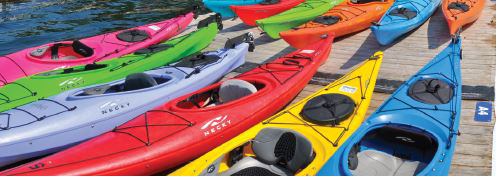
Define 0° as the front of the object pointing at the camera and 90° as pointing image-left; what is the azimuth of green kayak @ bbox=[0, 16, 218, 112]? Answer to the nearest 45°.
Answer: approximately 45°

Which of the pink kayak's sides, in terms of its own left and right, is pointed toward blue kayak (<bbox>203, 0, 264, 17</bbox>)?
back

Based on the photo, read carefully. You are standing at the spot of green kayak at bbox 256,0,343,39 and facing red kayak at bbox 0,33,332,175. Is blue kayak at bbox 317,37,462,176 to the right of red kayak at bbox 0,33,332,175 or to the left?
left

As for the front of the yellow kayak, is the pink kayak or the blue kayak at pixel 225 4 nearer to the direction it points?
the pink kayak

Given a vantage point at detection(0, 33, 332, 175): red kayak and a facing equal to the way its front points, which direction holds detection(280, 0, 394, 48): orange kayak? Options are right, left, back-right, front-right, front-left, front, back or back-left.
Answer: back

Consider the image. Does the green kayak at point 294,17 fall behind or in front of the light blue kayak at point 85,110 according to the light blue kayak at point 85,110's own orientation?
behind

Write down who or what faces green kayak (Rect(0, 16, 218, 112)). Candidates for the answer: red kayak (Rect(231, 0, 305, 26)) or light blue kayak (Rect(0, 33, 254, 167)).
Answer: the red kayak

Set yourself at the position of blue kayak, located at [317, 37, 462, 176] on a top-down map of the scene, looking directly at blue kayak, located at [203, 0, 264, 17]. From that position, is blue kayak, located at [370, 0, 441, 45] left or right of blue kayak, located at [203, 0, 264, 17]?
right
